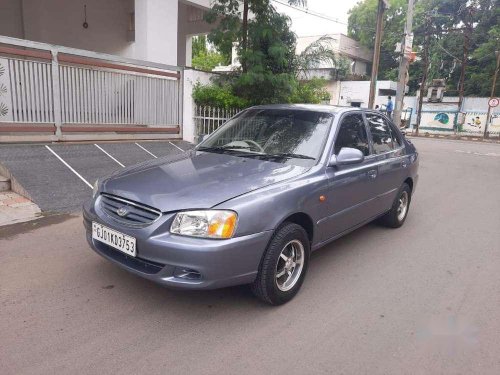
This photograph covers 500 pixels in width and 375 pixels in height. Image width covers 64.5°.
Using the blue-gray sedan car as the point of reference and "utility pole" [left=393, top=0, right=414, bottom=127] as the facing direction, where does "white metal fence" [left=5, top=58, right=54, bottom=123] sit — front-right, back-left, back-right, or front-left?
front-left

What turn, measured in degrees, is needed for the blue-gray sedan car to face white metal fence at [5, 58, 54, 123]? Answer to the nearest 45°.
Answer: approximately 90° to its right

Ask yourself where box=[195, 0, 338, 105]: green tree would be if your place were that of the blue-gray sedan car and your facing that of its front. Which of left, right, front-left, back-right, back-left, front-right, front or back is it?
back-right

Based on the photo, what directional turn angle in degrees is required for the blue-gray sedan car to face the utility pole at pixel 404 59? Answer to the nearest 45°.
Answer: approximately 180°

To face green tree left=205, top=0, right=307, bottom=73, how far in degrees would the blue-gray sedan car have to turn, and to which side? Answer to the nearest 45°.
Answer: approximately 135° to its right

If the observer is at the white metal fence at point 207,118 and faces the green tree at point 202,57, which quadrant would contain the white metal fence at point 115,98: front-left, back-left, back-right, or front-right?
back-left

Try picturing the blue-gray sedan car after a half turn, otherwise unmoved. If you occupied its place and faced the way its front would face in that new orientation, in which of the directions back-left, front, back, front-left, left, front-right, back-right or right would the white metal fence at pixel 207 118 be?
front-left

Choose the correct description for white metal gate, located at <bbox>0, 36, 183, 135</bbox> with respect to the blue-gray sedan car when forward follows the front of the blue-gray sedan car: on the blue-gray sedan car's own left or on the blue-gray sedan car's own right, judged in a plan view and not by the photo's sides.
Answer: on the blue-gray sedan car's own right

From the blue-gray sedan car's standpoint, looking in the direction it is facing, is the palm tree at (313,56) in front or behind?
behind

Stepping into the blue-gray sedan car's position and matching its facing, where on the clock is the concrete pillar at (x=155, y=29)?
The concrete pillar is roughly at 4 o'clock from the blue-gray sedan car.

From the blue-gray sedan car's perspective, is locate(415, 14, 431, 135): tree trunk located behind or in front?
behind

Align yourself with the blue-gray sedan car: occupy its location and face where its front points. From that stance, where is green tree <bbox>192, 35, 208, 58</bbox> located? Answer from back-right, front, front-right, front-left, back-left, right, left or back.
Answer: back-right

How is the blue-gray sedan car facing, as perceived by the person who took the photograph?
facing the viewer and to the left of the viewer

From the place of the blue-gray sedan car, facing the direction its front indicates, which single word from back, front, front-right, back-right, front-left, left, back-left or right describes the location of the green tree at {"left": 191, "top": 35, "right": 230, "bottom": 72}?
back-right

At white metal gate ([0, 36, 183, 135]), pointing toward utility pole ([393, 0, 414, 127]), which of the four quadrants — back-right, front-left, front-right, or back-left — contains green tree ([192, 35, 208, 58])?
front-left

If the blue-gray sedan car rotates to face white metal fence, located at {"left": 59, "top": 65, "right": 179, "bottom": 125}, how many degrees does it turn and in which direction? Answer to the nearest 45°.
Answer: approximately 90° to its right

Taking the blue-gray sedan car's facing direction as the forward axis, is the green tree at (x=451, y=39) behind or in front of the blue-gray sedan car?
behind

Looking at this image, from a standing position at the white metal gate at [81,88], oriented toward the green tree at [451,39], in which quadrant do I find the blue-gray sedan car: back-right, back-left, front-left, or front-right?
back-right
